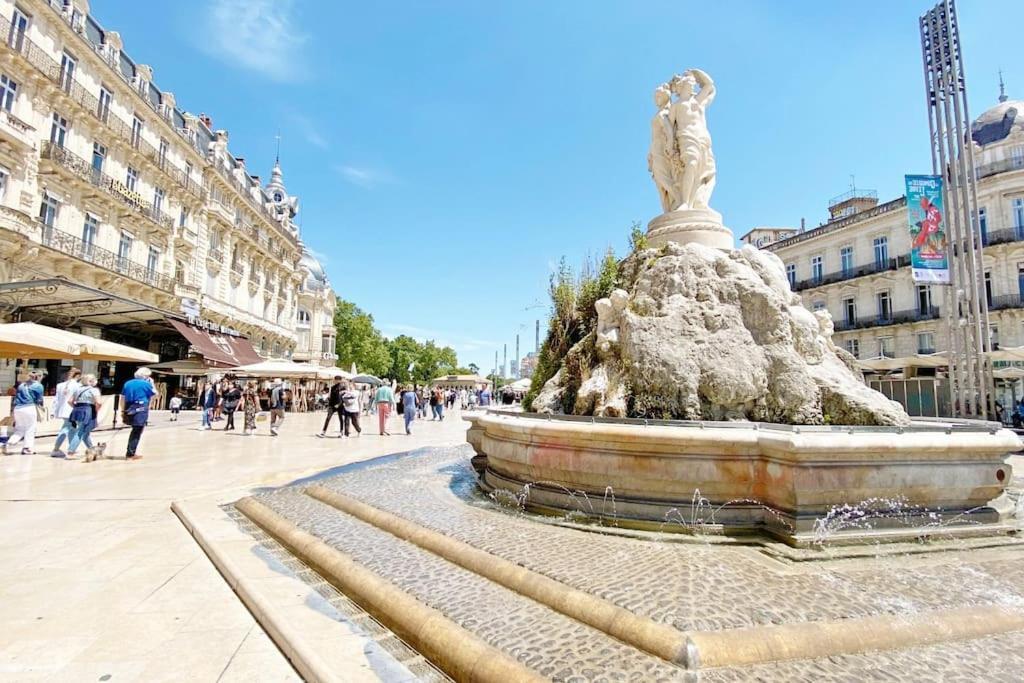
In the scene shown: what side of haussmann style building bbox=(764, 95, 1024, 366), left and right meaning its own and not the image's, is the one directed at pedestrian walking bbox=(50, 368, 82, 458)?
front

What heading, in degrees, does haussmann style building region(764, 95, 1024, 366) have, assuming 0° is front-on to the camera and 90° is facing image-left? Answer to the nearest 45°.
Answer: approximately 45°

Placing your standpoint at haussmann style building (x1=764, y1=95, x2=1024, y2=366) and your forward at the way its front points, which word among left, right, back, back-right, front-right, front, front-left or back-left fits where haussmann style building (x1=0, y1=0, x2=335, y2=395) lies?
front

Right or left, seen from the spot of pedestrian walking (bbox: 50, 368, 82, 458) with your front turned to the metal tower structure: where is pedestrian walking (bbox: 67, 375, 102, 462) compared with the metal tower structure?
right

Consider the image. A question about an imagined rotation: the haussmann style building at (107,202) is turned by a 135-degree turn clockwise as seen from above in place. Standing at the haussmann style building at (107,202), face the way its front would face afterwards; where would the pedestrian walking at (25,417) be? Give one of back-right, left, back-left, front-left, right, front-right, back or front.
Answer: left

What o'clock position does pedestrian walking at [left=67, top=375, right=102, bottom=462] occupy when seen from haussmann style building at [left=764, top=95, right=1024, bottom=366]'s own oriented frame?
The pedestrian walking is roughly at 11 o'clock from the haussmann style building.

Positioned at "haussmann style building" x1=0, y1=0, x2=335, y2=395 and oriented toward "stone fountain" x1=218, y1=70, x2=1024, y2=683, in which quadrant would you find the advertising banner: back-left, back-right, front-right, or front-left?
front-left

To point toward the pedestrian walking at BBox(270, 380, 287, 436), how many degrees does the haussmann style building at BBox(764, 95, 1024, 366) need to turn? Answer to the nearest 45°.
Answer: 0° — it already faces them

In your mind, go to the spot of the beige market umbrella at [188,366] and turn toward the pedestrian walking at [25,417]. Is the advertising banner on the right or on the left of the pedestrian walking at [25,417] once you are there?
left

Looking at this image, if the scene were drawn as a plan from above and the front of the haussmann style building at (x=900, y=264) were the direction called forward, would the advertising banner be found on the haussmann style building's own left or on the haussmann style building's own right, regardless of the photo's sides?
on the haussmann style building's own left

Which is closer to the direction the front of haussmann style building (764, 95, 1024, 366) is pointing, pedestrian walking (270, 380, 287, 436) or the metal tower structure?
the pedestrian walking

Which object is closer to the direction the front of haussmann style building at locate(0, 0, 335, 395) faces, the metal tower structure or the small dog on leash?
the metal tower structure

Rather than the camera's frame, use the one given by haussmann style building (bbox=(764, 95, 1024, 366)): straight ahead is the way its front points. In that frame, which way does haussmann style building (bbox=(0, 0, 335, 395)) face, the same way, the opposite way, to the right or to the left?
the opposite way

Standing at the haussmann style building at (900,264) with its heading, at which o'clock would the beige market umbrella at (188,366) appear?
The beige market umbrella is roughly at 12 o'clock from the haussmann style building.

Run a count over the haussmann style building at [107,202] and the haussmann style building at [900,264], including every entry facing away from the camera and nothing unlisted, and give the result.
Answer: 0

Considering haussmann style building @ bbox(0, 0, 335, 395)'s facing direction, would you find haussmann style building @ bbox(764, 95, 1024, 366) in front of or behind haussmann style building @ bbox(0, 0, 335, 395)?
in front

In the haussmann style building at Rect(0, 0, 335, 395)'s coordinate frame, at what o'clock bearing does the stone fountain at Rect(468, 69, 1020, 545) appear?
The stone fountain is roughly at 1 o'clock from the haussmann style building.

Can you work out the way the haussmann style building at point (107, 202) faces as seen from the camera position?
facing the viewer and to the right of the viewer
